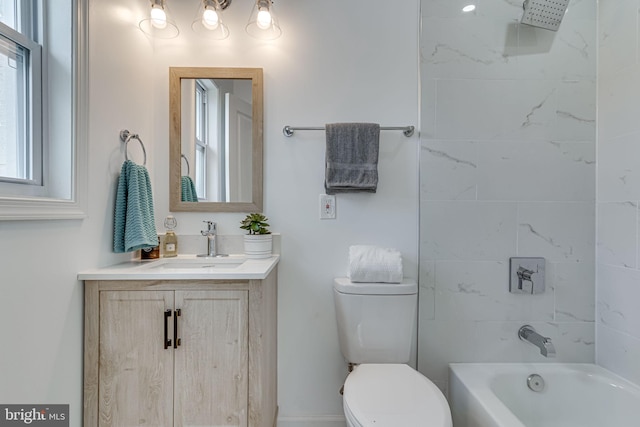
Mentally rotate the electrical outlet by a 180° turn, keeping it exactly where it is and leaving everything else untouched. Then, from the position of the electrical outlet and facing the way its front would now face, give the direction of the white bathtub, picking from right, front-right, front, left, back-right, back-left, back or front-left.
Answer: right

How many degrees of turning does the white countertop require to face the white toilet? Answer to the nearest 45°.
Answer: approximately 90° to its left

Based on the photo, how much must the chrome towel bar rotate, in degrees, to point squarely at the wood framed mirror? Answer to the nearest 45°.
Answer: approximately 90° to its right

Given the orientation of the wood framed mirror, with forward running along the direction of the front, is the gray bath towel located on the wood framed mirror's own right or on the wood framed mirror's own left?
on the wood framed mirror's own left

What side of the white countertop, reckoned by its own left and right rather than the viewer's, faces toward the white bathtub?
left

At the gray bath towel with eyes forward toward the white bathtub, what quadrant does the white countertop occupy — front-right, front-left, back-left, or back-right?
back-right

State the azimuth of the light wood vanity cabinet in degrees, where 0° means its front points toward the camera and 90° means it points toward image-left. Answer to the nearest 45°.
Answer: approximately 0°

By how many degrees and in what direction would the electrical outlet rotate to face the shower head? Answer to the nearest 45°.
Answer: approximately 90° to its left

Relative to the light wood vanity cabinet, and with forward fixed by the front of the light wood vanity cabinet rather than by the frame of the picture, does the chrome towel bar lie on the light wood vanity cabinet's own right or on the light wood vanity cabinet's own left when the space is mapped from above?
on the light wood vanity cabinet's own left
